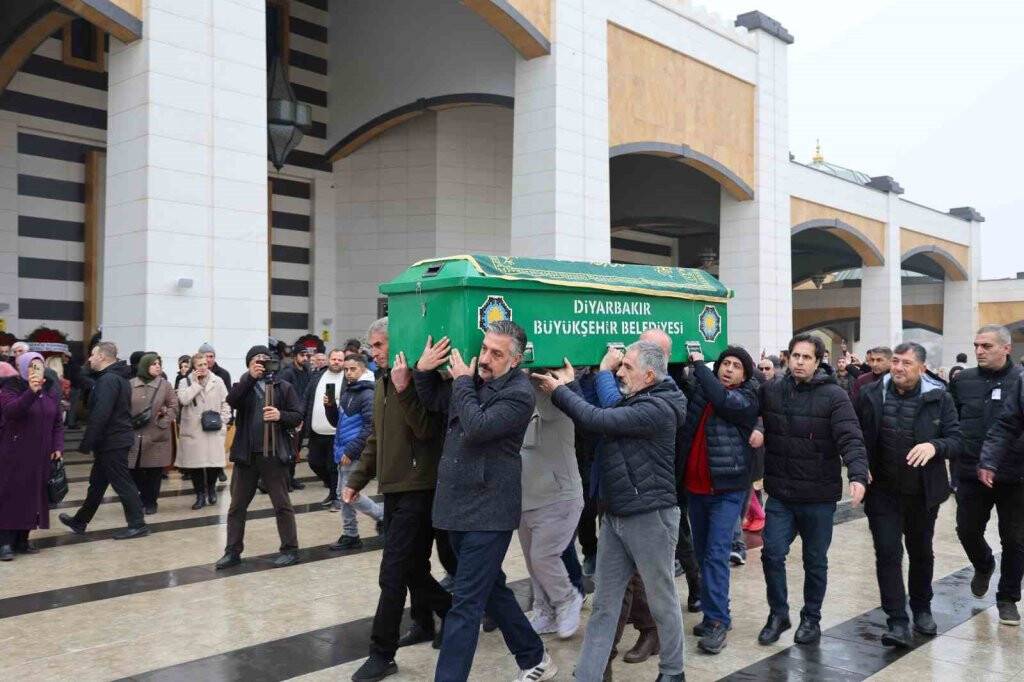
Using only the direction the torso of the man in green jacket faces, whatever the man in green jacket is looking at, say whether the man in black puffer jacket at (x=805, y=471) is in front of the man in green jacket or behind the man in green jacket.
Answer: behind

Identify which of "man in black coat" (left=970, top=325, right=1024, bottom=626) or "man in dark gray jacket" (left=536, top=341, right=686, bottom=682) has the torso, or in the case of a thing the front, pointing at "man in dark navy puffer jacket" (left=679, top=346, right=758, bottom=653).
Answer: the man in black coat

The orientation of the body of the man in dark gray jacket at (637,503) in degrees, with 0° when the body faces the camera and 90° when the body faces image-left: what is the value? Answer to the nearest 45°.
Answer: approximately 90°

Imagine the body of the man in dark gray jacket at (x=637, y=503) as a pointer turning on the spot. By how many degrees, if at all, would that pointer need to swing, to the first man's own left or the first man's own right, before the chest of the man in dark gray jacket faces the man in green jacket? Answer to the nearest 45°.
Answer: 0° — they already face them

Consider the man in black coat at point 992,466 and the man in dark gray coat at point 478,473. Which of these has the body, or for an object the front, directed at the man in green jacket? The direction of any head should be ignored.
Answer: the man in black coat at point 992,466
